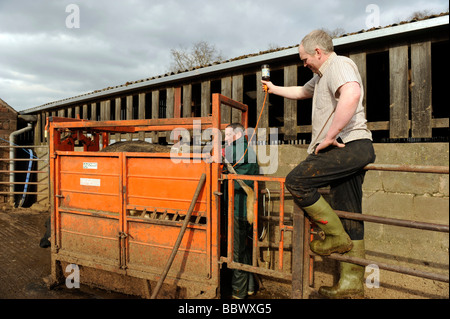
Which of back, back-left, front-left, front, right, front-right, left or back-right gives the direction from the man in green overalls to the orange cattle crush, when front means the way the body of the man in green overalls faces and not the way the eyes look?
front

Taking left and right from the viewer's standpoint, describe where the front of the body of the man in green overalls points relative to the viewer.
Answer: facing to the left of the viewer

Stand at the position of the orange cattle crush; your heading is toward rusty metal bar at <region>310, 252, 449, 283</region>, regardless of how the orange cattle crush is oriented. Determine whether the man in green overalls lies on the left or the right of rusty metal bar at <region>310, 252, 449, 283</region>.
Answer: left

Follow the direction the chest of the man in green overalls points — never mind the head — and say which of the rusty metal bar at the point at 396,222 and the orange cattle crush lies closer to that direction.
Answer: the orange cattle crush

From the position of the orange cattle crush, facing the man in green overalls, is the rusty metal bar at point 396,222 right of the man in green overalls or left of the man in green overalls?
right

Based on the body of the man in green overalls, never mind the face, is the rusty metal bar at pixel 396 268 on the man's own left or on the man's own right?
on the man's own left
